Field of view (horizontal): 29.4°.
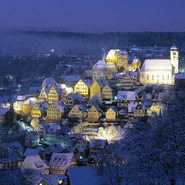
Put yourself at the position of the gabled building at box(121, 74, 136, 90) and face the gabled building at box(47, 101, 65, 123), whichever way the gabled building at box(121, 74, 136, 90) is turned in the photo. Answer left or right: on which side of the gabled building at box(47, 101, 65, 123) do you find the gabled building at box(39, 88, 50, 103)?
right

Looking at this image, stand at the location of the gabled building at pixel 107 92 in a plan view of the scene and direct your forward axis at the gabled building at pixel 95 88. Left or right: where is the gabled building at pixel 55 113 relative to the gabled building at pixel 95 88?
left

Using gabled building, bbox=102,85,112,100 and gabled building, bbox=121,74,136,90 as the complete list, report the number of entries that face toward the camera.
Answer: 2

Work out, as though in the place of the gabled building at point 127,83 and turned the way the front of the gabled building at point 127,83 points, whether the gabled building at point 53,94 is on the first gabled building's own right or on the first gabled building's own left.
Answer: on the first gabled building's own right

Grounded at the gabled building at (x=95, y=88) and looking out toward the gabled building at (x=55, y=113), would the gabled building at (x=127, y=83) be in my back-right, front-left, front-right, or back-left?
back-left

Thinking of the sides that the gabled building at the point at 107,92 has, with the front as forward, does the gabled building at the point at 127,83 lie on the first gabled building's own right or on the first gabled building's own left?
on the first gabled building's own left

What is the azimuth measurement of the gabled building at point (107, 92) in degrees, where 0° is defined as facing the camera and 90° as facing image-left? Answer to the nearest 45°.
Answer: approximately 0°

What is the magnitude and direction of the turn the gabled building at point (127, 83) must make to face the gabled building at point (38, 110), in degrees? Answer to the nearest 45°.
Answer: approximately 90° to its right
